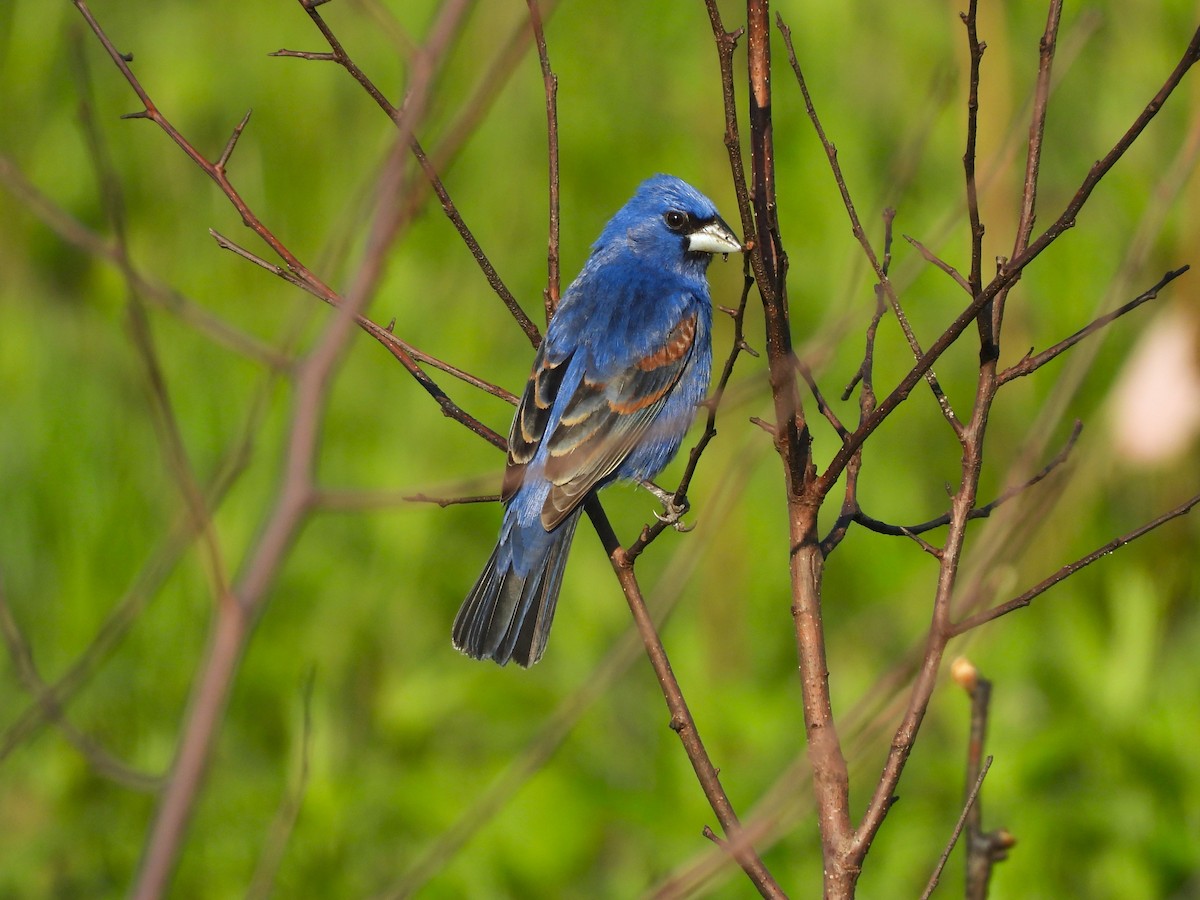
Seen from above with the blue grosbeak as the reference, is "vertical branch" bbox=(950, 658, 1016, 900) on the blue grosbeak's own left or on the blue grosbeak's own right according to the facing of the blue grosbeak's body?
on the blue grosbeak's own right

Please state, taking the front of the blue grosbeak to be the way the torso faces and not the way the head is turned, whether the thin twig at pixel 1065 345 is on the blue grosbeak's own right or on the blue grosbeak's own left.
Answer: on the blue grosbeak's own right

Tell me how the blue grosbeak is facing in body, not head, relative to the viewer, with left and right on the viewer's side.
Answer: facing away from the viewer and to the right of the viewer

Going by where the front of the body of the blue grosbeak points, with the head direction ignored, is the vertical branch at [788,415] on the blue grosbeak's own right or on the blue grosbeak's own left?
on the blue grosbeak's own right
